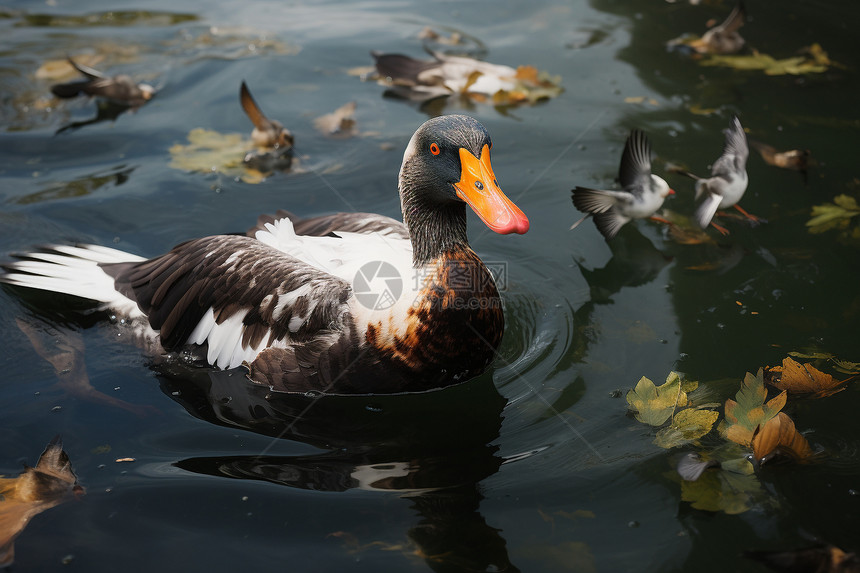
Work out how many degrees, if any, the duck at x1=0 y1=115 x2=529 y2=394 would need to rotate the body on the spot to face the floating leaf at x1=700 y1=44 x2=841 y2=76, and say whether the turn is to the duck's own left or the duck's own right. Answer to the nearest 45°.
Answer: approximately 90° to the duck's own left

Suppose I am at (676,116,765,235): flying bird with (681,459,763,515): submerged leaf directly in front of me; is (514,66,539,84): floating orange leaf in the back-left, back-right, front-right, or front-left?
back-right

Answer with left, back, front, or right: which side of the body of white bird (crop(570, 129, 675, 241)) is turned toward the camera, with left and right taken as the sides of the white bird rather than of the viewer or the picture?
right

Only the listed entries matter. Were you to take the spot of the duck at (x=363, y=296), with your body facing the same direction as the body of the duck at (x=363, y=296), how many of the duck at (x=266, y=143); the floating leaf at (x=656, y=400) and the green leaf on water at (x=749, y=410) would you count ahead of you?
2

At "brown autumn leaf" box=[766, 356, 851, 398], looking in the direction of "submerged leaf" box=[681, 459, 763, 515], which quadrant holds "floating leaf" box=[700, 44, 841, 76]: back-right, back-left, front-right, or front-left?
back-right

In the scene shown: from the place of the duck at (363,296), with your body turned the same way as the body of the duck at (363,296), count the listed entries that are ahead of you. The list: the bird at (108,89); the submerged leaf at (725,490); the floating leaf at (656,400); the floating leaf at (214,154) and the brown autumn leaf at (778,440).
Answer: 3

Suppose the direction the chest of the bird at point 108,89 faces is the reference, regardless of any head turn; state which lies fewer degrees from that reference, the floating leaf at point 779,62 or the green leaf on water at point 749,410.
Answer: the floating leaf

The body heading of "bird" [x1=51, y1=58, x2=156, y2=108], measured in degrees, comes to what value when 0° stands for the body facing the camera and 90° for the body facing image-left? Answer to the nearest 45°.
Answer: approximately 270°

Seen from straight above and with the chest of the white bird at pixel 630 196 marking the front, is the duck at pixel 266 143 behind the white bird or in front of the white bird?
behind

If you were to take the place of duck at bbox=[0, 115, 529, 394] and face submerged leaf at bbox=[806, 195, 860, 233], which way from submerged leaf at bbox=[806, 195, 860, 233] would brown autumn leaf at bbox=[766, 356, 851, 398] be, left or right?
right

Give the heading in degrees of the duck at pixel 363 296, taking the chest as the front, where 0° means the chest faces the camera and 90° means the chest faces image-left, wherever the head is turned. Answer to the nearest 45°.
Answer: approximately 315°
